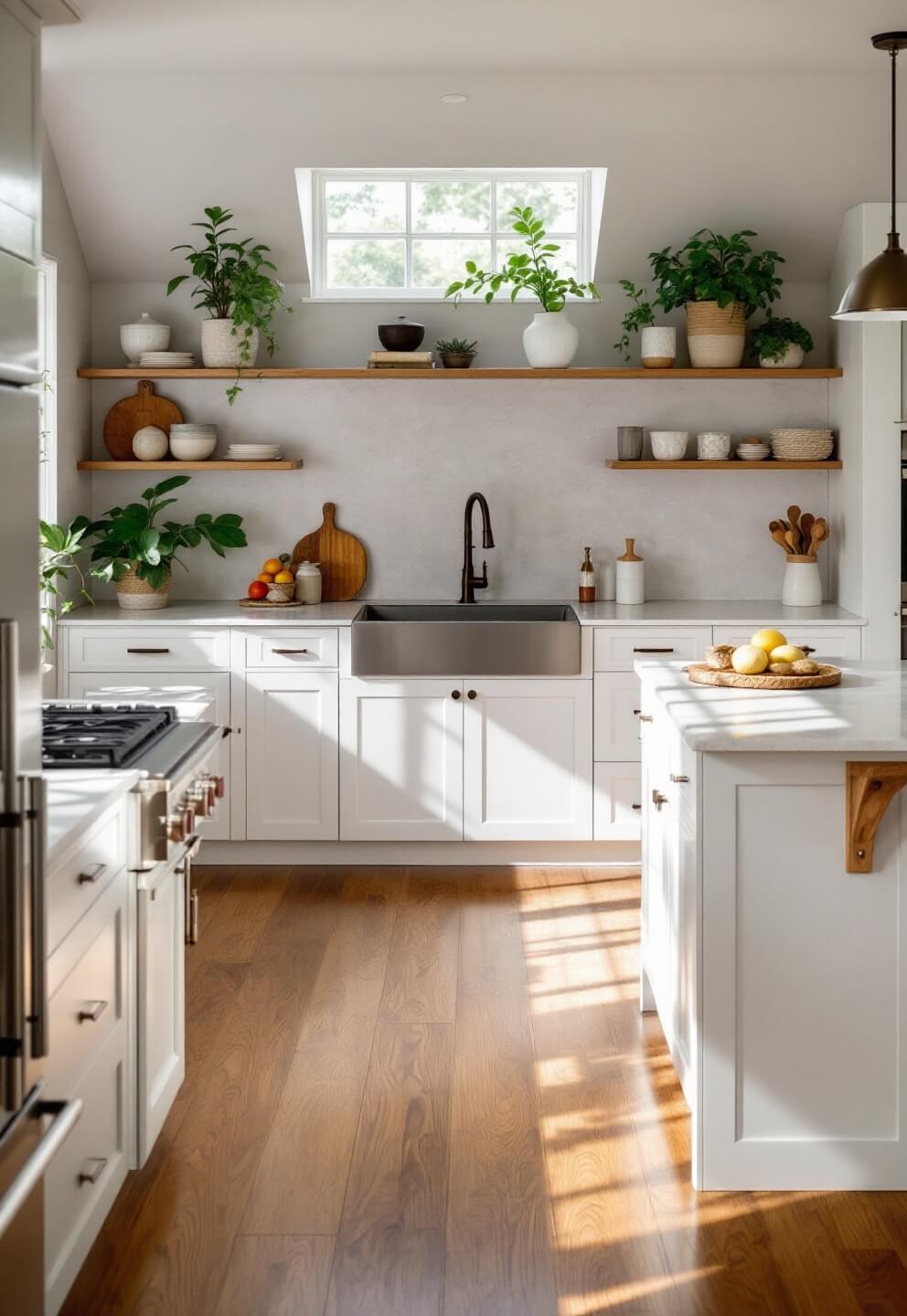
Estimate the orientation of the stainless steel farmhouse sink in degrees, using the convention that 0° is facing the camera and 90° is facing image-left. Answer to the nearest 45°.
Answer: approximately 0°

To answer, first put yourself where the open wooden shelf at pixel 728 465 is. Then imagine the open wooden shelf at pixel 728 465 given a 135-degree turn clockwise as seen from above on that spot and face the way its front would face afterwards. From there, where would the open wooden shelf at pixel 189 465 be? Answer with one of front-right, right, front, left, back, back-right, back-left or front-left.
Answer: front-left

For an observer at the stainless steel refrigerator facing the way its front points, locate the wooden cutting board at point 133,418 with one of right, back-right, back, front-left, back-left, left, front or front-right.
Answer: left

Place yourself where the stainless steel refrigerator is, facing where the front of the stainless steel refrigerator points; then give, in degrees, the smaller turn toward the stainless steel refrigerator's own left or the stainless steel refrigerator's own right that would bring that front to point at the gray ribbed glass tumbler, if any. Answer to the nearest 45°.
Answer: approximately 45° to the stainless steel refrigerator's own left

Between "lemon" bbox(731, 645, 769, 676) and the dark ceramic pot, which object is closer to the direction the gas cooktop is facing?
the lemon

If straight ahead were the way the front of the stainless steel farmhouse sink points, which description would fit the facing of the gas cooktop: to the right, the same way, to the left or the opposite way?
to the left

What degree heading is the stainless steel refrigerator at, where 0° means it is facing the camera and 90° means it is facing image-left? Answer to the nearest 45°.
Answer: approximately 270°

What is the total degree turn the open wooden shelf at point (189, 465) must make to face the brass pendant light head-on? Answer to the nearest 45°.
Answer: approximately 45° to its left

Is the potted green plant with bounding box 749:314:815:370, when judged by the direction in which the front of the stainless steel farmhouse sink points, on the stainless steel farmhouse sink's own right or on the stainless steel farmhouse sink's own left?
on the stainless steel farmhouse sink's own left

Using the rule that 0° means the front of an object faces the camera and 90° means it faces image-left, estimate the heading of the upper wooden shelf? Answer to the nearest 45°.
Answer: approximately 0°

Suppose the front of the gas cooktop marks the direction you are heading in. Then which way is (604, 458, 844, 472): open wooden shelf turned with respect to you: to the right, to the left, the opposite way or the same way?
to the right

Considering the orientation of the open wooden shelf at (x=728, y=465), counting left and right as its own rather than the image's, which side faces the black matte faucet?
right

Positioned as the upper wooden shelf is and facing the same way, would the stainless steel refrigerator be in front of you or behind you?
in front

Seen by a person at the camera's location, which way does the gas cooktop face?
facing to the right of the viewer
